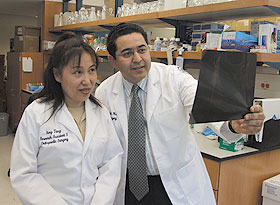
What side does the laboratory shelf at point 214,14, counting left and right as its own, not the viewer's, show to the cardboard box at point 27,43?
right

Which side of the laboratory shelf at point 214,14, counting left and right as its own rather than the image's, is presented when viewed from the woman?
front

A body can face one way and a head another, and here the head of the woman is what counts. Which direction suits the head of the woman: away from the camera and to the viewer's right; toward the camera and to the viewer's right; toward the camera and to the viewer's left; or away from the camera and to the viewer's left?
toward the camera and to the viewer's right

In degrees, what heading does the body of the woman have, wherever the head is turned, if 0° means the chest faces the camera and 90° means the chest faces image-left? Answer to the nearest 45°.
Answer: approximately 315°

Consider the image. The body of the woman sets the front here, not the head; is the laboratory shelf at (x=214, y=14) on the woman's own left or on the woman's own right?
on the woman's own left

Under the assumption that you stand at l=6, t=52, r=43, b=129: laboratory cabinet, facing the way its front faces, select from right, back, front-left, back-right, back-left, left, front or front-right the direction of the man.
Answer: front-left

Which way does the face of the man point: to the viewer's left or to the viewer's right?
to the viewer's right

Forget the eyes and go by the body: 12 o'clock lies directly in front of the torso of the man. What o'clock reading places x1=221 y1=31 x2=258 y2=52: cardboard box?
The cardboard box is roughly at 7 o'clock from the man.

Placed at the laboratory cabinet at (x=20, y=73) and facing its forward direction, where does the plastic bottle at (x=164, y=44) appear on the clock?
The plastic bottle is roughly at 10 o'clock from the laboratory cabinet.

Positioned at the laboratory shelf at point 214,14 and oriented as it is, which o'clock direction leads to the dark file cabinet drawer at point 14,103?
The dark file cabinet drawer is roughly at 3 o'clock from the laboratory shelf.
